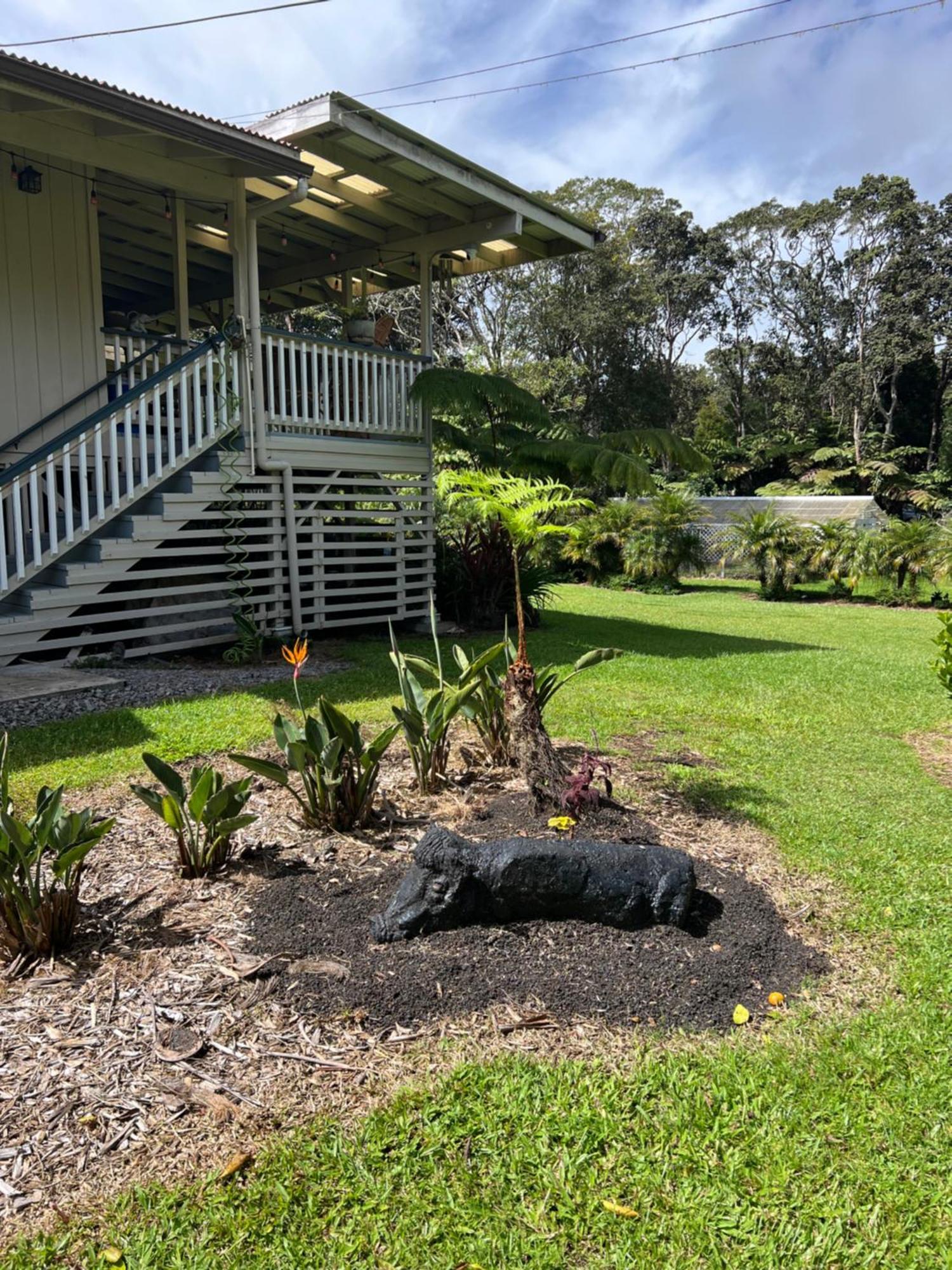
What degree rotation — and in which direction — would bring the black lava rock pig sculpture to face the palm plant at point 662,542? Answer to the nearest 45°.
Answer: approximately 90° to its right

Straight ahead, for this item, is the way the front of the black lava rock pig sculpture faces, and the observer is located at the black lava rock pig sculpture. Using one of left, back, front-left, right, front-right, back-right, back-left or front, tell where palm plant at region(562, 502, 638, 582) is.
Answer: right

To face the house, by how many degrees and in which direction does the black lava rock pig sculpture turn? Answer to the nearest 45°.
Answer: approximately 45° to its right

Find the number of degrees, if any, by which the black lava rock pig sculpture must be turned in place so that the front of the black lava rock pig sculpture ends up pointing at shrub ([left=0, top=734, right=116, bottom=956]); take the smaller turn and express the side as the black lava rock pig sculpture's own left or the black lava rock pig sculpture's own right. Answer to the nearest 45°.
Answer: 0° — it already faces it

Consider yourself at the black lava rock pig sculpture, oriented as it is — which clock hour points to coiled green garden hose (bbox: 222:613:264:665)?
The coiled green garden hose is roughly at 2 o'clock from the black lava rock pig sculpture.

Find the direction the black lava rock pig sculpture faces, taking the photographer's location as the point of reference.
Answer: facing to the left of the viewer

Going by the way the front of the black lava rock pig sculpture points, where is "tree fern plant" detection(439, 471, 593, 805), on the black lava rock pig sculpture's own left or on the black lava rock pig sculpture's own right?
on the black lava rock pig sculpture's own right

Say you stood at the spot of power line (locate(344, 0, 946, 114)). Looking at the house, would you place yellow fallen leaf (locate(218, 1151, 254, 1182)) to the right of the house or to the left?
left

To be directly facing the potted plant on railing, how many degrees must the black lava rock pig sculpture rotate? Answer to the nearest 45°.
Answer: approximately 90° to its right

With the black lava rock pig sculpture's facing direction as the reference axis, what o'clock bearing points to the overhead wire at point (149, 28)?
The overhead wire is roughly at 2 o'clock from the black lava rock pig sculpture.
